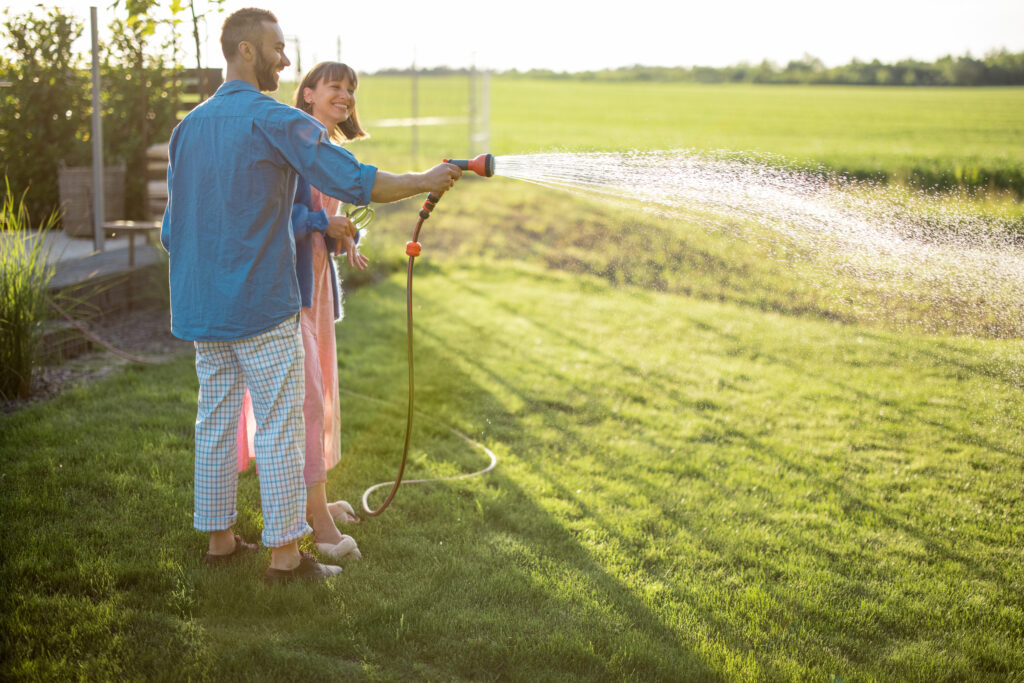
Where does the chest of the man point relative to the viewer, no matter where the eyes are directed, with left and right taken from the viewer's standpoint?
facing away from the viewer and to the right of the viewer

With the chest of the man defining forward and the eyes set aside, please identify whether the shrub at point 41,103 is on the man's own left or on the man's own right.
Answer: on the man's own left

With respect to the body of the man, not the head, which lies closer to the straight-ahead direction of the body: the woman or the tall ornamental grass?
the woman

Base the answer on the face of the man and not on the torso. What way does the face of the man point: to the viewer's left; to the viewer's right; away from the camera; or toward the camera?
to the viewer's right
